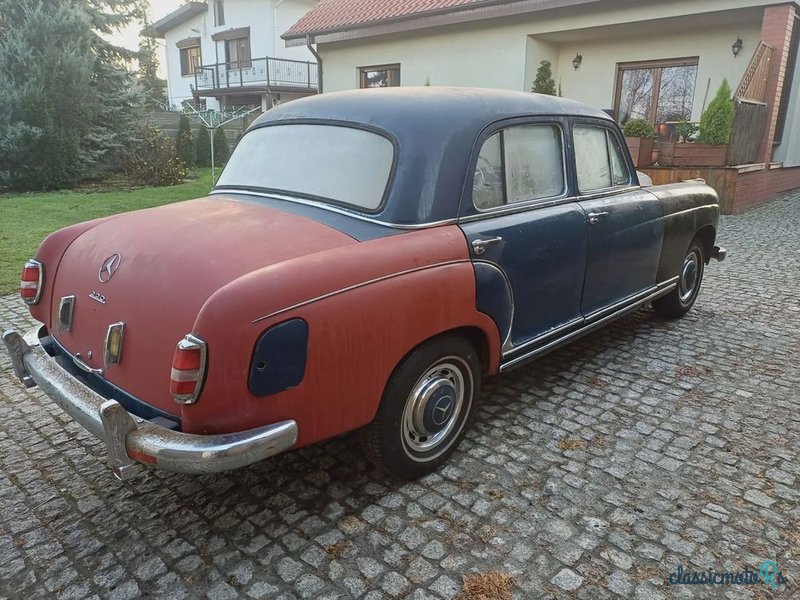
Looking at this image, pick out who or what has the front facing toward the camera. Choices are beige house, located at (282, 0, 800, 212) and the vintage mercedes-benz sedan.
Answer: the beige house

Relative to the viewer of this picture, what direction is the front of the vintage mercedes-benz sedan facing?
facing away from the viewer and to the right of the viewer

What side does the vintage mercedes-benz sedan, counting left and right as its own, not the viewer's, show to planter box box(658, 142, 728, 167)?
front

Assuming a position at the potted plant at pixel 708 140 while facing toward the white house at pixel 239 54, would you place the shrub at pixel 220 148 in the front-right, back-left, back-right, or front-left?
front-left

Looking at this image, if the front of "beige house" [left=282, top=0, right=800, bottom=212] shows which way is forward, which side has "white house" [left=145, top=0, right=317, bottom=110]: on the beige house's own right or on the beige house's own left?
on the beige house's own right

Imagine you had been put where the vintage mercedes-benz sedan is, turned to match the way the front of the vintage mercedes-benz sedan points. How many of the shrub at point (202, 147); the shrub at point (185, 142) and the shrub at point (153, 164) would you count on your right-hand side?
0

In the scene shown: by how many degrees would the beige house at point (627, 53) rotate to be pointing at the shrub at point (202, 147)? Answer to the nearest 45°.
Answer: approximately 90° to its right

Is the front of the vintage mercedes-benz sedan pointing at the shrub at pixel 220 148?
no

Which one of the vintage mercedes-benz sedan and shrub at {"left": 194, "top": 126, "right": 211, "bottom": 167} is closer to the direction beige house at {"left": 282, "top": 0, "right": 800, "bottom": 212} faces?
the vintage mercedes-benz sedan

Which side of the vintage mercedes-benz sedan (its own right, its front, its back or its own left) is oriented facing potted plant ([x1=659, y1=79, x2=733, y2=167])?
front

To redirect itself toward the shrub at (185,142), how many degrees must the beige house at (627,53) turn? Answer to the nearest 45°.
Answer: approximately 90° to its right

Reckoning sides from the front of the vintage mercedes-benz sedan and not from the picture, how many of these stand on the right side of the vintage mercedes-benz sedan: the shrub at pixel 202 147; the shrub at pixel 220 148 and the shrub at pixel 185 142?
0

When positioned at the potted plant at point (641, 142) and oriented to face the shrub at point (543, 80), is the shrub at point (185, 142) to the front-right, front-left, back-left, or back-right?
front-left

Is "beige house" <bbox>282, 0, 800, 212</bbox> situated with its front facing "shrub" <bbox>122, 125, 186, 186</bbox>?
no

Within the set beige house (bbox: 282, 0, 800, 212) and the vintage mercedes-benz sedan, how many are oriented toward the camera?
1

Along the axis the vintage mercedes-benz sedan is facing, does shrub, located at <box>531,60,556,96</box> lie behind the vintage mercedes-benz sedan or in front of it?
in front

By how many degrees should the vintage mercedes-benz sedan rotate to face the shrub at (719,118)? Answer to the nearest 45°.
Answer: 0° — it already faces it

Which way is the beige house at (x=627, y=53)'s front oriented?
toward the camera
